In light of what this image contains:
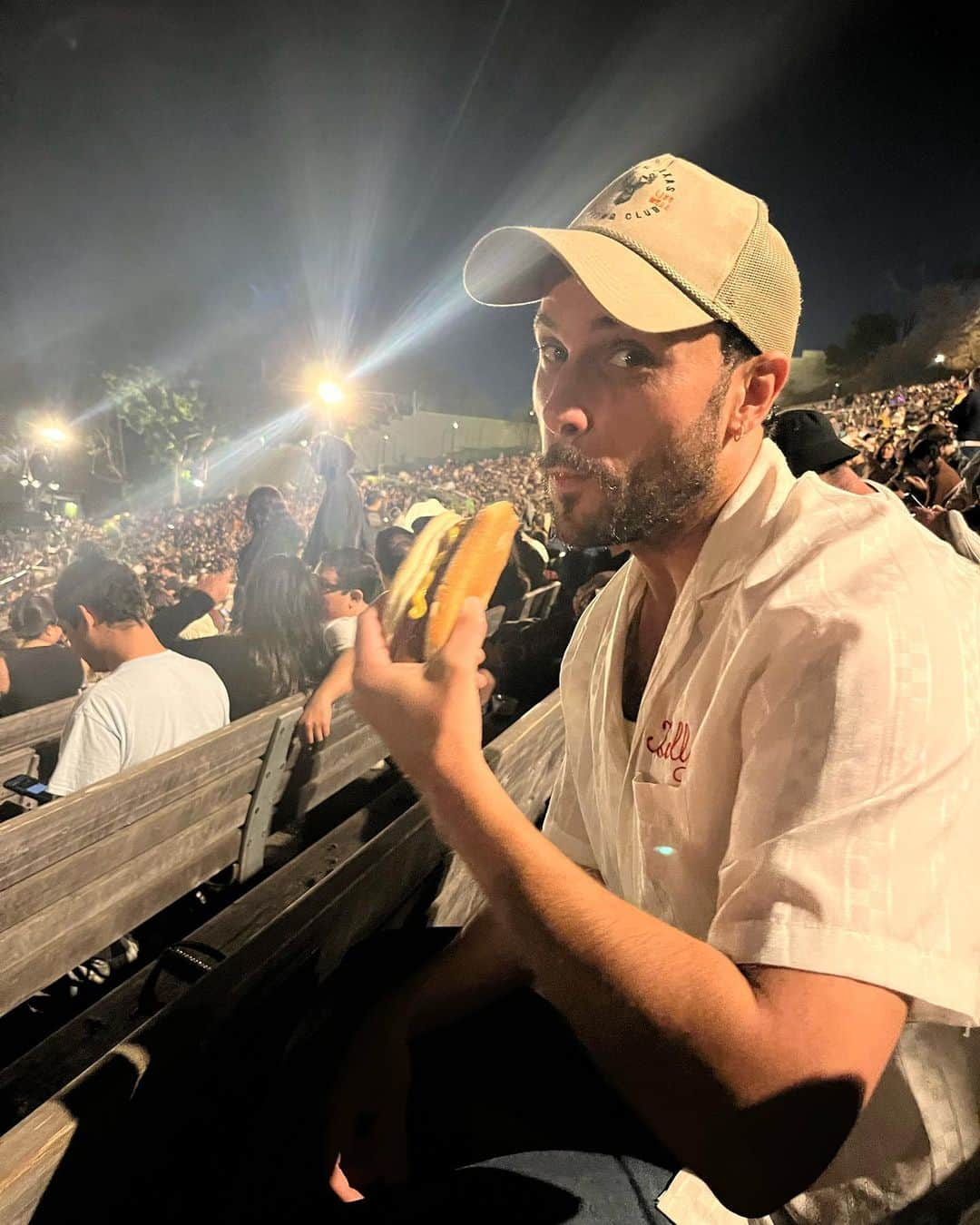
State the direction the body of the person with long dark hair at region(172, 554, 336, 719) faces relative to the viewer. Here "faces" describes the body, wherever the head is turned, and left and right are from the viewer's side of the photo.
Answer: facing away from the viewer and to the left of the viewer

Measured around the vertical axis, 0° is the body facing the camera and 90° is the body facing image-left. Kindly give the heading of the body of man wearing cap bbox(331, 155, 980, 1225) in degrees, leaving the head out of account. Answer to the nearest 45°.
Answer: approximately 45°

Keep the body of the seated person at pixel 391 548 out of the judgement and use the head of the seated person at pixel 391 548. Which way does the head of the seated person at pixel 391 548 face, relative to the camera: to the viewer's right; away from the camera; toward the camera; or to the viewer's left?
away from the camera

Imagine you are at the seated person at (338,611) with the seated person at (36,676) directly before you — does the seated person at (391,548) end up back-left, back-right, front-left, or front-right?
back-right

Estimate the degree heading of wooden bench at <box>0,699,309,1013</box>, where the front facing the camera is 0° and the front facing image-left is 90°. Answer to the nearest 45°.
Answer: approximately 135°

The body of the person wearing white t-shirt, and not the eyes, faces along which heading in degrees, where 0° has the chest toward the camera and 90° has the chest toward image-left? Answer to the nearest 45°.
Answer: approximately 135°

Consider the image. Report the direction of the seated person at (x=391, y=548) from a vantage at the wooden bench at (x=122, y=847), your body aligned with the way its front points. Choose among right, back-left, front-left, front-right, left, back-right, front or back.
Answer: right

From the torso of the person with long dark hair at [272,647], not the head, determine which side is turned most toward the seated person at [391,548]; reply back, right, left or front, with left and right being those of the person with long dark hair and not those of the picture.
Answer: right

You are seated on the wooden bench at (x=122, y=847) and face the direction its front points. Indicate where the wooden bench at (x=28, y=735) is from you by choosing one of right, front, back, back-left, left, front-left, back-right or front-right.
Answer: front-right

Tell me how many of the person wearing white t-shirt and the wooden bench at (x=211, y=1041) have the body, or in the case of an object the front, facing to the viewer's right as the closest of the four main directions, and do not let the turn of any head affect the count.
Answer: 0

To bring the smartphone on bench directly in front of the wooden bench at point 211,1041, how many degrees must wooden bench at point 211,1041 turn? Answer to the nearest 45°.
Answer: approximately 45° to its right

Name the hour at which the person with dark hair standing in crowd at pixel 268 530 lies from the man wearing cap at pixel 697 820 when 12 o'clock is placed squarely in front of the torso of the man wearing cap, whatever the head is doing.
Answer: The person with dark hair standing in crowd is roughly at 4 o'clock from the man wearing cap.

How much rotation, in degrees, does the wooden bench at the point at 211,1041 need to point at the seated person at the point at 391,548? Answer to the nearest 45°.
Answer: approximately 90° to its right

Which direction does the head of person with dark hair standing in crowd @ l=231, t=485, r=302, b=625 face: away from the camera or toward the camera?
away from the camera

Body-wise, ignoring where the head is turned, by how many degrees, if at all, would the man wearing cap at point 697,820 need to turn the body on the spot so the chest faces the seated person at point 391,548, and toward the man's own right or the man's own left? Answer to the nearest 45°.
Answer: approximately 135° to the man's own right
